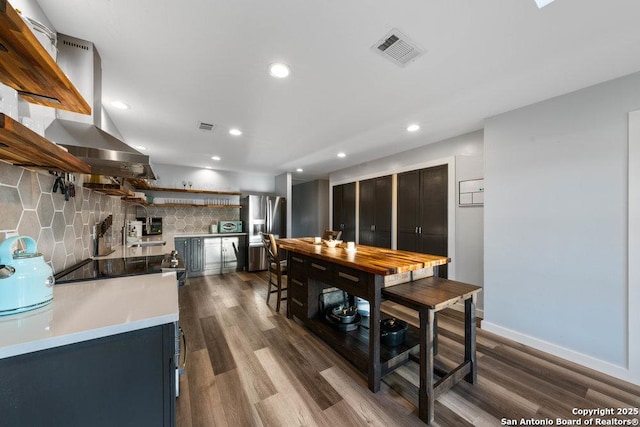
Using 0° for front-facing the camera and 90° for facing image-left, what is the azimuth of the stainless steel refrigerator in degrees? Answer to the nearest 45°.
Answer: approximately 0°

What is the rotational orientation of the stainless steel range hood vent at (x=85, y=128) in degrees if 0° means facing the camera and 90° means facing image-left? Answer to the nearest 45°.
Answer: approximately 270°

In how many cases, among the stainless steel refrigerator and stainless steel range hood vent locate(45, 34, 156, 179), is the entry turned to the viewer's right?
1

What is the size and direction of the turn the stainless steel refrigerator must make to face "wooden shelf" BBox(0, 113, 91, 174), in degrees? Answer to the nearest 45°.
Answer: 0° — it already faces it

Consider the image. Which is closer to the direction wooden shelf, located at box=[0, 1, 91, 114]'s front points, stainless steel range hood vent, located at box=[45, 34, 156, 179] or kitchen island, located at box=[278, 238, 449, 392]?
the kitchen island

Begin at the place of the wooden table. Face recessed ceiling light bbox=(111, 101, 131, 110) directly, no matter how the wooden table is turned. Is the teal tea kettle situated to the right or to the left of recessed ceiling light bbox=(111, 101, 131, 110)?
left

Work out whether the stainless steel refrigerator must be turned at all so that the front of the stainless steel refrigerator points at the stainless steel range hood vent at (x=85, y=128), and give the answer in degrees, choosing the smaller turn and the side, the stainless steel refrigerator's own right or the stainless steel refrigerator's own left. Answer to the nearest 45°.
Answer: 0° — it already faces it

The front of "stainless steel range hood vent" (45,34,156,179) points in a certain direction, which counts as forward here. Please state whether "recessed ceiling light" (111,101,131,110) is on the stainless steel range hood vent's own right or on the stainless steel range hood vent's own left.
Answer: on the stainless steel range hood vent's own left

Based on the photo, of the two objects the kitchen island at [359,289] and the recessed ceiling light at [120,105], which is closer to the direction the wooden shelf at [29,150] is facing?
the kitchen island

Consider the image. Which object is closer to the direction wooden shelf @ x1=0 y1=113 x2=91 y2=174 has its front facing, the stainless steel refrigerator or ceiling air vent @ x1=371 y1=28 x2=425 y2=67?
the ceiling air vent
